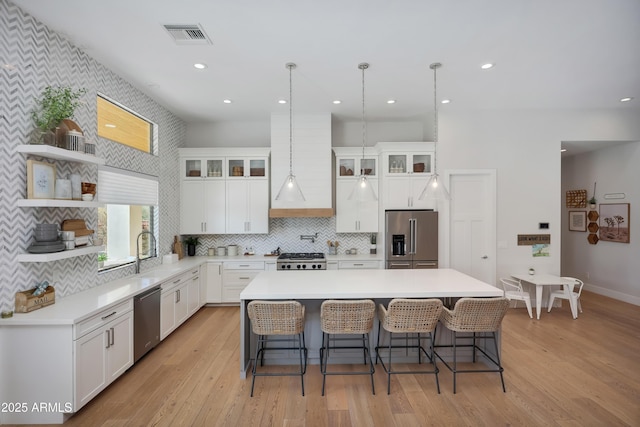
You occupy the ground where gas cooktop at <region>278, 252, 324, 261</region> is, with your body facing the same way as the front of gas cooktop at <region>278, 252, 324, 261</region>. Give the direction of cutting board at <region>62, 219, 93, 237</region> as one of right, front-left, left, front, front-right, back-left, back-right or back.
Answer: front-right

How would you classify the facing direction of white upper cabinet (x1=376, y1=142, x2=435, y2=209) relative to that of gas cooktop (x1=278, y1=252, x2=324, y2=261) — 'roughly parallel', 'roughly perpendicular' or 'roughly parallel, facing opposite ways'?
roughly parallel

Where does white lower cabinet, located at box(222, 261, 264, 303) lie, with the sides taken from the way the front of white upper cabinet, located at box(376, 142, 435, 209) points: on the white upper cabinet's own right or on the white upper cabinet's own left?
on the white upper cabinet's own right

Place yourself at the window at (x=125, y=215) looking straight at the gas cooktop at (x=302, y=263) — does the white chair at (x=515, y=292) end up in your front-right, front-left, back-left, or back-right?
front-right

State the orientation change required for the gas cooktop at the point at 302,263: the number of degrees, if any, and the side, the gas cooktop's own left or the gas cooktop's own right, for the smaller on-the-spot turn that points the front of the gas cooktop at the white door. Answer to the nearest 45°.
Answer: approximately 90° to the gas cooktop's own left

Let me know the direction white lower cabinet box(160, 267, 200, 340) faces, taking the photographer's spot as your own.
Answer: facing the viewer and to the right of the viewer

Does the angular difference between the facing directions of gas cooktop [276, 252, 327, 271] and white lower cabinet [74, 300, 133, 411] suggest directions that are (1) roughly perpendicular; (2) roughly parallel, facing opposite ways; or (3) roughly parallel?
roughly perpendicular

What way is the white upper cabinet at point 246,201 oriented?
toward the camera

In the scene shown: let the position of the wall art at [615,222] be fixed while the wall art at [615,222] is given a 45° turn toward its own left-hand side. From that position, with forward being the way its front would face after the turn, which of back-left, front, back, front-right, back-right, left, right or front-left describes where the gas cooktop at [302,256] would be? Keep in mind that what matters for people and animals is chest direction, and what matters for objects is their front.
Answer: front-right

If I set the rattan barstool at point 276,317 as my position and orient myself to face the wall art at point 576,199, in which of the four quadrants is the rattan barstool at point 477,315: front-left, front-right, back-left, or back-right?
front-right

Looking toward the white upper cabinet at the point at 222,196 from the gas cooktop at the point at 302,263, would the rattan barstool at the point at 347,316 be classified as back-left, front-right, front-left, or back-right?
back-left

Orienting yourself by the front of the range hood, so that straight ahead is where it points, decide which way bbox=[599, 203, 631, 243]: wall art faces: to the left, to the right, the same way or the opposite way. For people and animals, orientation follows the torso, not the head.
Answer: to the right

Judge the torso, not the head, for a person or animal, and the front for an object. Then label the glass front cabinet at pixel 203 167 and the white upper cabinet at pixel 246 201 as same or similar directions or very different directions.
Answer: same or similar directions

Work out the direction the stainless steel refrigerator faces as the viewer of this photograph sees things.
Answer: facing the viewer

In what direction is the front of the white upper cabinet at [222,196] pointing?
toward the camera

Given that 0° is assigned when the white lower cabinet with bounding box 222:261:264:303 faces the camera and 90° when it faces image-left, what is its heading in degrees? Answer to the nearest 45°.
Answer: approximately 0°

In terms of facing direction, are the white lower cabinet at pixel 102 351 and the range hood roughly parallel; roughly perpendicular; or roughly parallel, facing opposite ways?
roughly perpendicular
